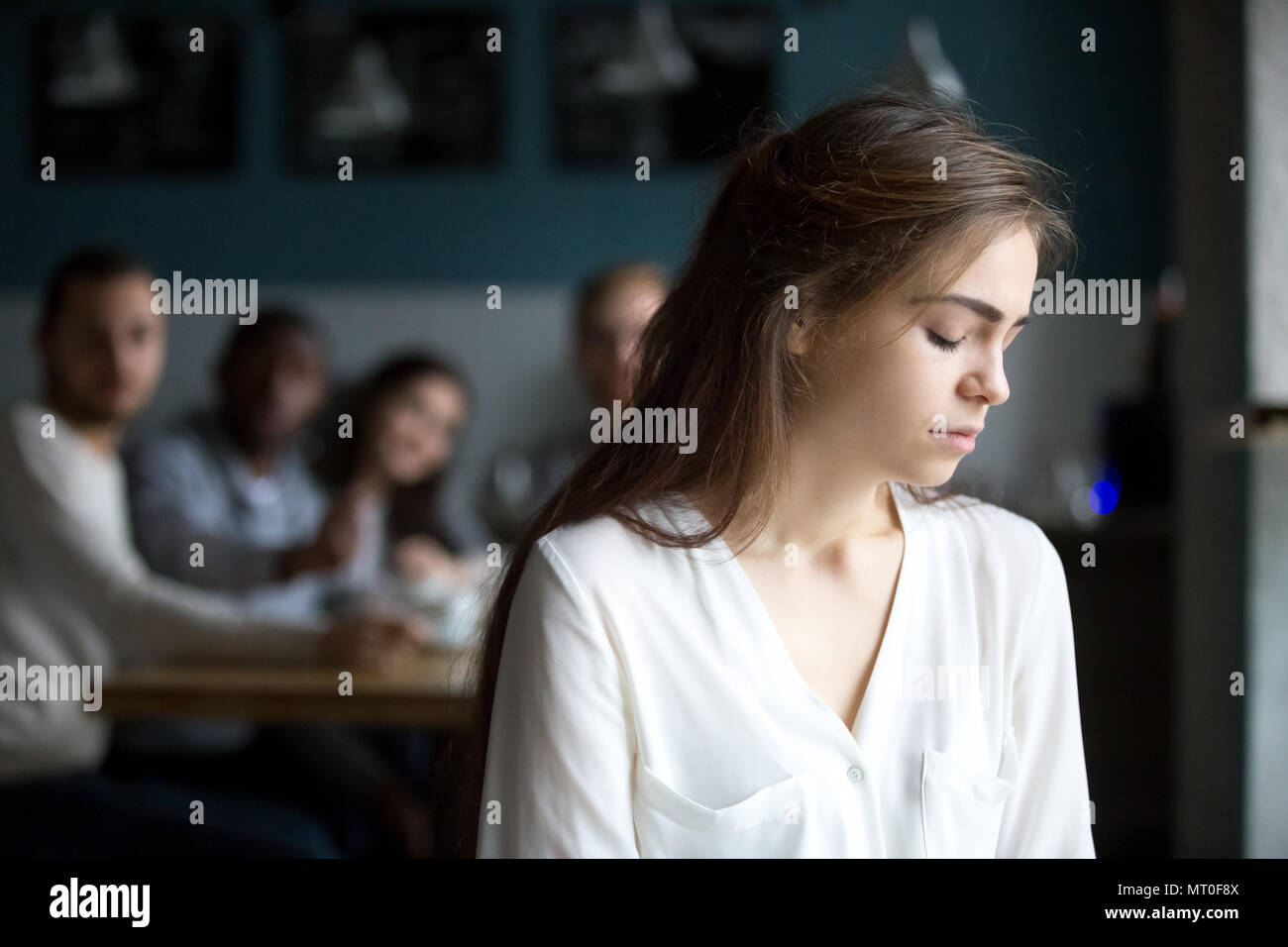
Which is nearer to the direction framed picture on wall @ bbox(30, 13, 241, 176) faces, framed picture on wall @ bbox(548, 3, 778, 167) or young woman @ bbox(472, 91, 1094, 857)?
the young woman

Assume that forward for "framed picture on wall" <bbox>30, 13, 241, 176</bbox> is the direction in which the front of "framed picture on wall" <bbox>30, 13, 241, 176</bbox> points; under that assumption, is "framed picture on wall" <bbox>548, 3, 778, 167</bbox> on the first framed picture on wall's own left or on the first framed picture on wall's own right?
on the first framed picture on wall's own left

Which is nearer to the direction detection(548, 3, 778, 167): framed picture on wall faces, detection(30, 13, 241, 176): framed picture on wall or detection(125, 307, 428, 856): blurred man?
the blurred man

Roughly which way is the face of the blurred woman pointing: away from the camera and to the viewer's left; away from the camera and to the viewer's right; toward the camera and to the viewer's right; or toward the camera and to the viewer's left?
toward the camera and to the viewer's right

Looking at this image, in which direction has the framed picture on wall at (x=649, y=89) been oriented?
toward the camera

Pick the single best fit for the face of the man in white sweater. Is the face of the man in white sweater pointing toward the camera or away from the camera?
toward the camera

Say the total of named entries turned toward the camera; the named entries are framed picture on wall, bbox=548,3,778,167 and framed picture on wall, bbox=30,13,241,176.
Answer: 2

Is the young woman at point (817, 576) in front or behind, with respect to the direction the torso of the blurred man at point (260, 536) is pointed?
in front

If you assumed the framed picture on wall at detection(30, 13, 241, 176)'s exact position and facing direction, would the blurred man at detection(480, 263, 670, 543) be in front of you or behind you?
in front

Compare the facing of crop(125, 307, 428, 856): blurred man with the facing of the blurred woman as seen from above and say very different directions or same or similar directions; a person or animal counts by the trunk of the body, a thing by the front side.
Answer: same or similar directions

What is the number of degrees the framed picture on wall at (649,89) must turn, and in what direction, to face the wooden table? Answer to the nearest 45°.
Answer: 0° — it already faces it

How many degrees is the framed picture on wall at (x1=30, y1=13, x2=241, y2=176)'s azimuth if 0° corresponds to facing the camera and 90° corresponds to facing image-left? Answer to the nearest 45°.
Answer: approximately 0°

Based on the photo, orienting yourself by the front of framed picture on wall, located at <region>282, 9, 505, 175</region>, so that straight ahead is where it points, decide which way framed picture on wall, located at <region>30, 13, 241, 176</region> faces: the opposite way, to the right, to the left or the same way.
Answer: the same way

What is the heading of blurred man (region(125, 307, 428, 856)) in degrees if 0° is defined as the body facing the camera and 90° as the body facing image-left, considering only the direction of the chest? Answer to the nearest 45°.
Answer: approximately 315°
